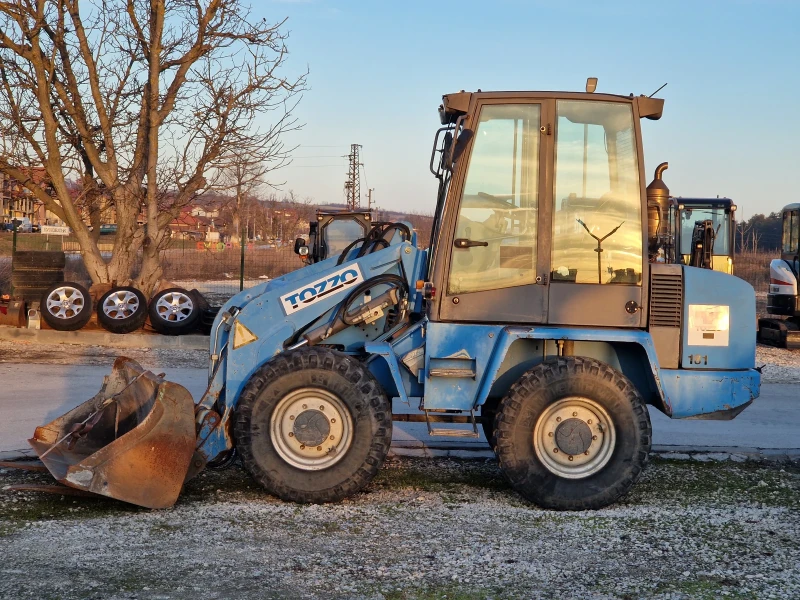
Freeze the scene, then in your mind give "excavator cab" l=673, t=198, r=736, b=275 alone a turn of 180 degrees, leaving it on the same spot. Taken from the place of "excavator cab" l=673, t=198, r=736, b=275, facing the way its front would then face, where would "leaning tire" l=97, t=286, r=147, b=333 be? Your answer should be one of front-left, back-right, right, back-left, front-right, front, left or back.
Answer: back-left

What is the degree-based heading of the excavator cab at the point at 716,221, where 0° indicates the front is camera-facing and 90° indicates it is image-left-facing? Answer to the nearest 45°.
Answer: approximately 0°

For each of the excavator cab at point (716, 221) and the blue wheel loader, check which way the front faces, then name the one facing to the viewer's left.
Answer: the blue wheel loader

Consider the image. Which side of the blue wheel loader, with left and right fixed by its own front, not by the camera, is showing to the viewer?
left

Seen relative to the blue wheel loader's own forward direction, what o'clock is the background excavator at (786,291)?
The background excavator is roughly at 4 o'clock from the blue wheel loader.

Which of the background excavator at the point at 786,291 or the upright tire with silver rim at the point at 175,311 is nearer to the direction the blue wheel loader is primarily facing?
the upright tire with silver rim

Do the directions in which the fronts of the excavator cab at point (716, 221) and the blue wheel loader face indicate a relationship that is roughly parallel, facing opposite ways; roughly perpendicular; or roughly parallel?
roughly perpendicular

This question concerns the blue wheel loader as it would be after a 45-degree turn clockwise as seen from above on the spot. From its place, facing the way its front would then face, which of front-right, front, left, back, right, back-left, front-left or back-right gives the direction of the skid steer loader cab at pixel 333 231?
front-right

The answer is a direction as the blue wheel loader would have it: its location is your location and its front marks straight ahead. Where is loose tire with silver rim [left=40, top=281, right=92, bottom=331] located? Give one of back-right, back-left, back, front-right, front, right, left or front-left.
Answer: front-right

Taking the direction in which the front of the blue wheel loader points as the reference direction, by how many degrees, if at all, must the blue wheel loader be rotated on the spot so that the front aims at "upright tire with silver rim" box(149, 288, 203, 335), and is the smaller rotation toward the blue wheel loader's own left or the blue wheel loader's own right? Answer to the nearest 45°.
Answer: approximately 45° to the blue wheel loader's own right

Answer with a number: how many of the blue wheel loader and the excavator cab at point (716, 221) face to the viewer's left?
1

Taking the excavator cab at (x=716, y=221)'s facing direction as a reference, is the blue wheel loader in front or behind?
in front

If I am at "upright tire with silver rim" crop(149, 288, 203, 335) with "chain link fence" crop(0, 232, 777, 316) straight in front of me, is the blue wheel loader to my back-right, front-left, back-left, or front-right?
back-right

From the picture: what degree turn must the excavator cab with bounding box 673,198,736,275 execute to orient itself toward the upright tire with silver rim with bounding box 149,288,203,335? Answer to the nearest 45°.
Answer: approximately 45° to its right
